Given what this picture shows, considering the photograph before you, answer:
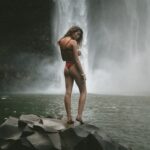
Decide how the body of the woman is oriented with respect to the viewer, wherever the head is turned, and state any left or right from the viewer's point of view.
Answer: facing away from the viewer and to the right of the viewer
